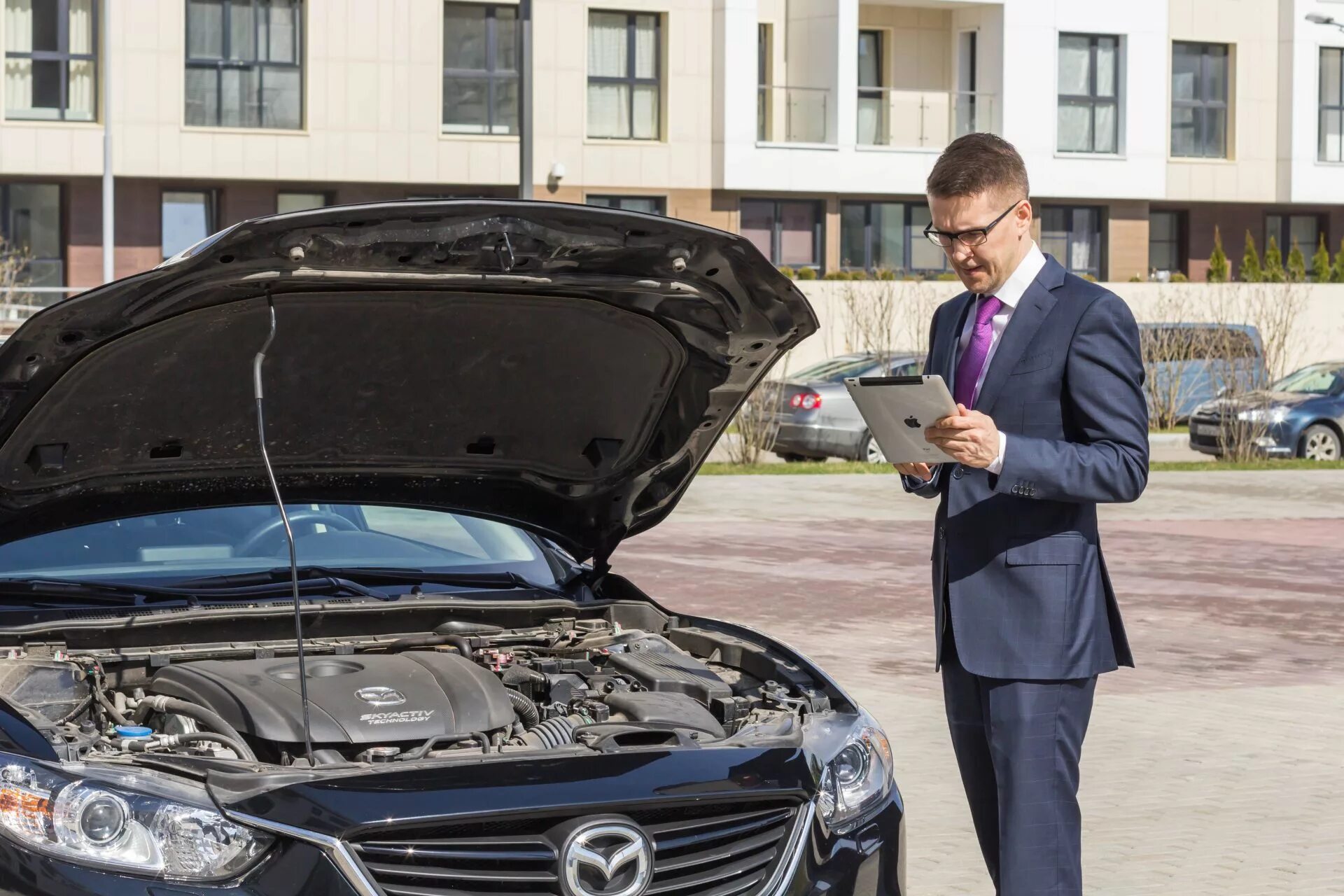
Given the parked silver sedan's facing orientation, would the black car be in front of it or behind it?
behind

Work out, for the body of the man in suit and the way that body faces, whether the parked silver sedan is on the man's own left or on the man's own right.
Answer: on the man's own right

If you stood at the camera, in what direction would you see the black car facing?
facing the viewer and to the right of the viewer

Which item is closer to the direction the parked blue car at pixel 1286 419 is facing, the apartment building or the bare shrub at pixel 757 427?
the bare shrub

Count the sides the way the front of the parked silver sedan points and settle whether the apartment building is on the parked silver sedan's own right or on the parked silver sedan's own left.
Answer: on the parked silver sedan's own left

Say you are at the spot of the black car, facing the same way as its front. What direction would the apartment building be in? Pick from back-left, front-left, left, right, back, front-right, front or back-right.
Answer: back-left

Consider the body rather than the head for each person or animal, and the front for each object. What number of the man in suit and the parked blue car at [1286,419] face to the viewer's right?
0

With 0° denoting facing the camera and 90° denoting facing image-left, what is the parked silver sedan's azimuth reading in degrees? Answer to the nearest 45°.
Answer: approximately 225°

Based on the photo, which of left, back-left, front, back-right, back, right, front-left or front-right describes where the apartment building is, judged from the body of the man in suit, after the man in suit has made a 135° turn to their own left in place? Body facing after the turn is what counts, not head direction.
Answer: left

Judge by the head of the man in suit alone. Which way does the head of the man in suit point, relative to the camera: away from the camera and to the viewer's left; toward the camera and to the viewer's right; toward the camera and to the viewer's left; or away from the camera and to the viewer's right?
toward the camera and to the viewer's left

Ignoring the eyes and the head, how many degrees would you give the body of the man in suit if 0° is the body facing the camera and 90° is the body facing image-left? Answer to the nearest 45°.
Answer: approximately 45°

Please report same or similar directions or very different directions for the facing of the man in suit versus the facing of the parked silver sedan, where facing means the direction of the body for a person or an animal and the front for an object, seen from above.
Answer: very different directions

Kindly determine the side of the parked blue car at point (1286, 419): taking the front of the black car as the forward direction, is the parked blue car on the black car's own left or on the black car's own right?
on the black car's own left
